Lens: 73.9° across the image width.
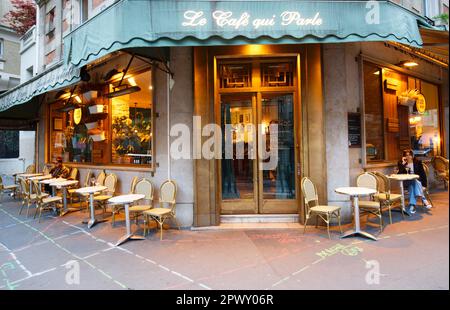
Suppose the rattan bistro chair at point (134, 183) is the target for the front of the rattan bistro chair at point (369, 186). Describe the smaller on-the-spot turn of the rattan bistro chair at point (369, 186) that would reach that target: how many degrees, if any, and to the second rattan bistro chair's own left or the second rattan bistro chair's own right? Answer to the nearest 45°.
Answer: approximately 135° to the second rattan bistro chair's own right

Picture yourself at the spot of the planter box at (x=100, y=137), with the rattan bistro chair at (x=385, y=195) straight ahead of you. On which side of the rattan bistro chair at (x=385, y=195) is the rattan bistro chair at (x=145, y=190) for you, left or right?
right

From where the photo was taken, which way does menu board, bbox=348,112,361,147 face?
toward the camera

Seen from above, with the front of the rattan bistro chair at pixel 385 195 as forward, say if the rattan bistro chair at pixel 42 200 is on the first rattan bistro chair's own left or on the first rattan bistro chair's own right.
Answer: on the first rattan bistro chair's own right

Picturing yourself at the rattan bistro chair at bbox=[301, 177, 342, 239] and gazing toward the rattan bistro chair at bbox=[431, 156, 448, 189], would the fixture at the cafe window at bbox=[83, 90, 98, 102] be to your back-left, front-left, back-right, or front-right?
back-left

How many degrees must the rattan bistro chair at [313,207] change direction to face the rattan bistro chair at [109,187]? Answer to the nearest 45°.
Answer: approximately 135° to its right

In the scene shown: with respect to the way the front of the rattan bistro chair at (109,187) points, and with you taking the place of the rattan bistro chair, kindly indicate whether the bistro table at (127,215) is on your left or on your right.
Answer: on your left

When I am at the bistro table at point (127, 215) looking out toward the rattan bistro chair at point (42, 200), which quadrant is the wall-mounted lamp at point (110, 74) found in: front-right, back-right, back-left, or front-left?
front-right

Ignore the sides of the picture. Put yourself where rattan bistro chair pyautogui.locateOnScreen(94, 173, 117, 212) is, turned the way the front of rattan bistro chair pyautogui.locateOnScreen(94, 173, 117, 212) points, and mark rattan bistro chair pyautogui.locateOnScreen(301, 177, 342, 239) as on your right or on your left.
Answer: on your left

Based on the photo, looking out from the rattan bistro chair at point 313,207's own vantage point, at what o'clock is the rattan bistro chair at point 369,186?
the rattan bistro chair at point 369,186 is roughly at 9 o'clock from the rattan bistro chair at point 313,207.
